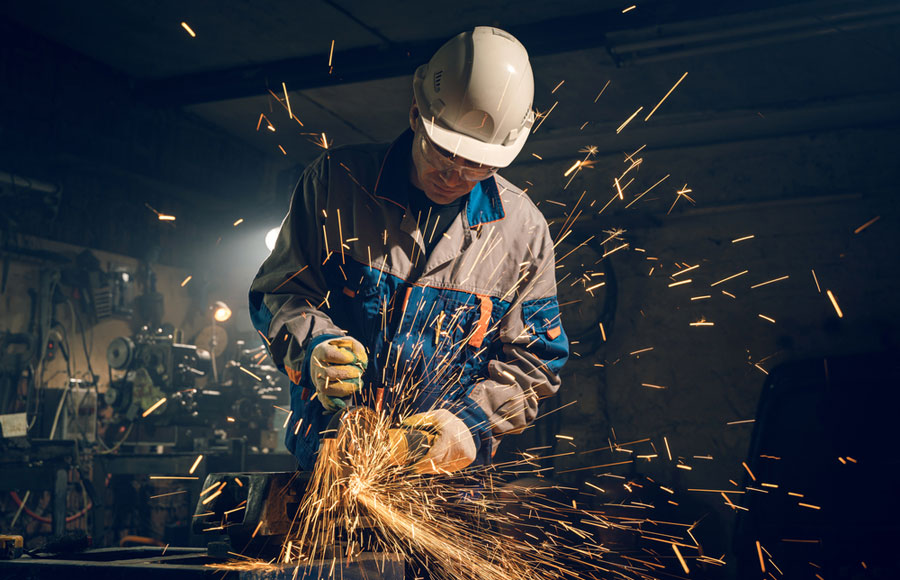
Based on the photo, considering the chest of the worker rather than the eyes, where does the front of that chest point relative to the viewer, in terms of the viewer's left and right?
facing the viewer
